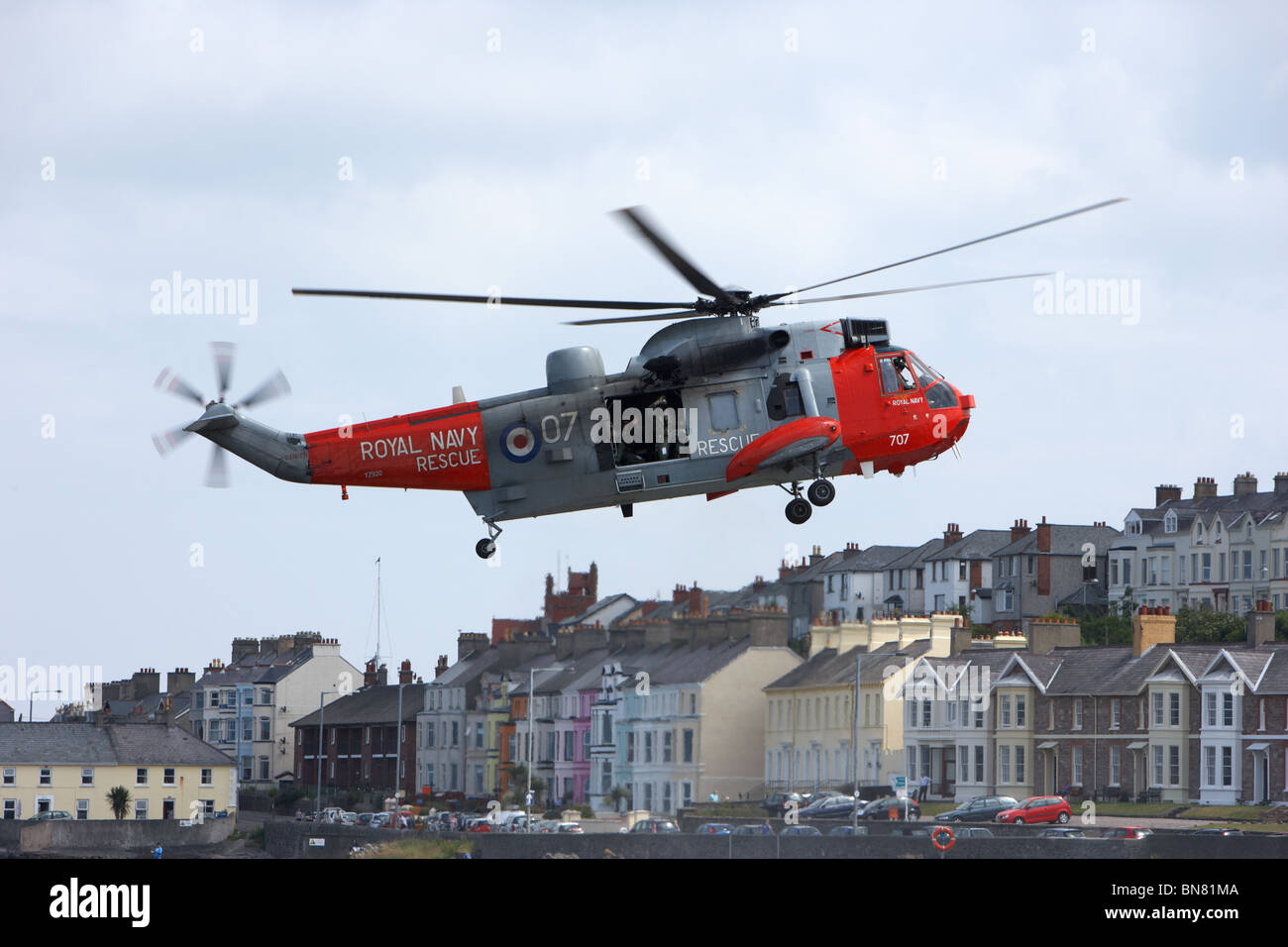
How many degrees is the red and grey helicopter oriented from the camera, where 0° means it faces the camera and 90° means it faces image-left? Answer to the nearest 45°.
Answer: approximately 270°
